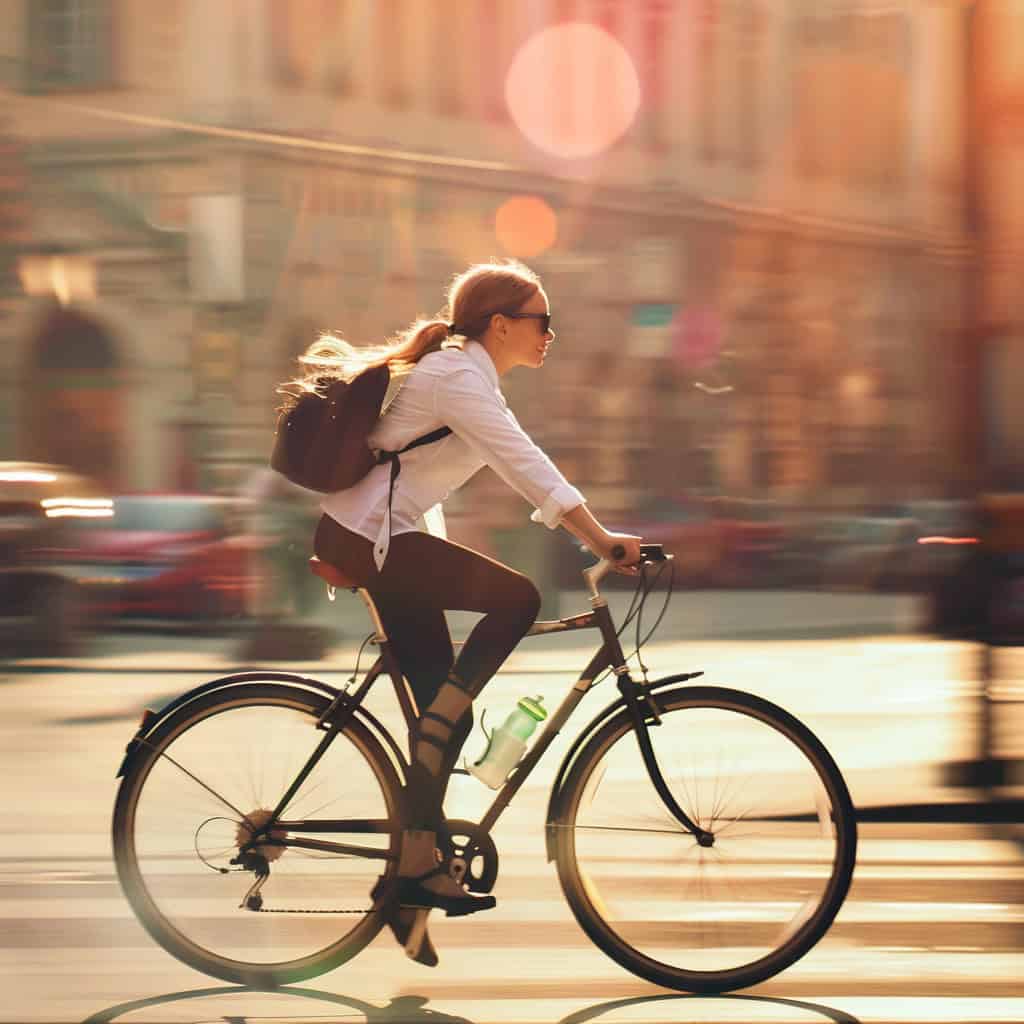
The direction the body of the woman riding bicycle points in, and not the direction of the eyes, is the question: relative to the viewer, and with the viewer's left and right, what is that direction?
facing to the right of the viewer

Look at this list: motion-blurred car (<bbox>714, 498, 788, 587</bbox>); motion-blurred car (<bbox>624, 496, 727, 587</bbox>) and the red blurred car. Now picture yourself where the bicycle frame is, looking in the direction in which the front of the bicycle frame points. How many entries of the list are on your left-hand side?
3

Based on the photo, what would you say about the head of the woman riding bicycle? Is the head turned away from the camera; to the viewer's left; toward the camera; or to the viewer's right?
to the viewer's right

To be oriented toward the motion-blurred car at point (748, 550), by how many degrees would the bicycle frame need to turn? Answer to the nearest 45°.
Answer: approximately 90° to its left

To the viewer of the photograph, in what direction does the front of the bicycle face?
facing to the right of the viewer

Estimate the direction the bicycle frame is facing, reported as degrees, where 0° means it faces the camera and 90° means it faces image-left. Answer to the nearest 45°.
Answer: approximately 270°

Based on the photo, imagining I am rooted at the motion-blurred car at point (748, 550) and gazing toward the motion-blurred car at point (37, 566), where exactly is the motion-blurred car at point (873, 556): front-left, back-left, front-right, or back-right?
back-left

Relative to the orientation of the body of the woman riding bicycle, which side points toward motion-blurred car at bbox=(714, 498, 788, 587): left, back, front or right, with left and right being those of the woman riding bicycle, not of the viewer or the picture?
left
